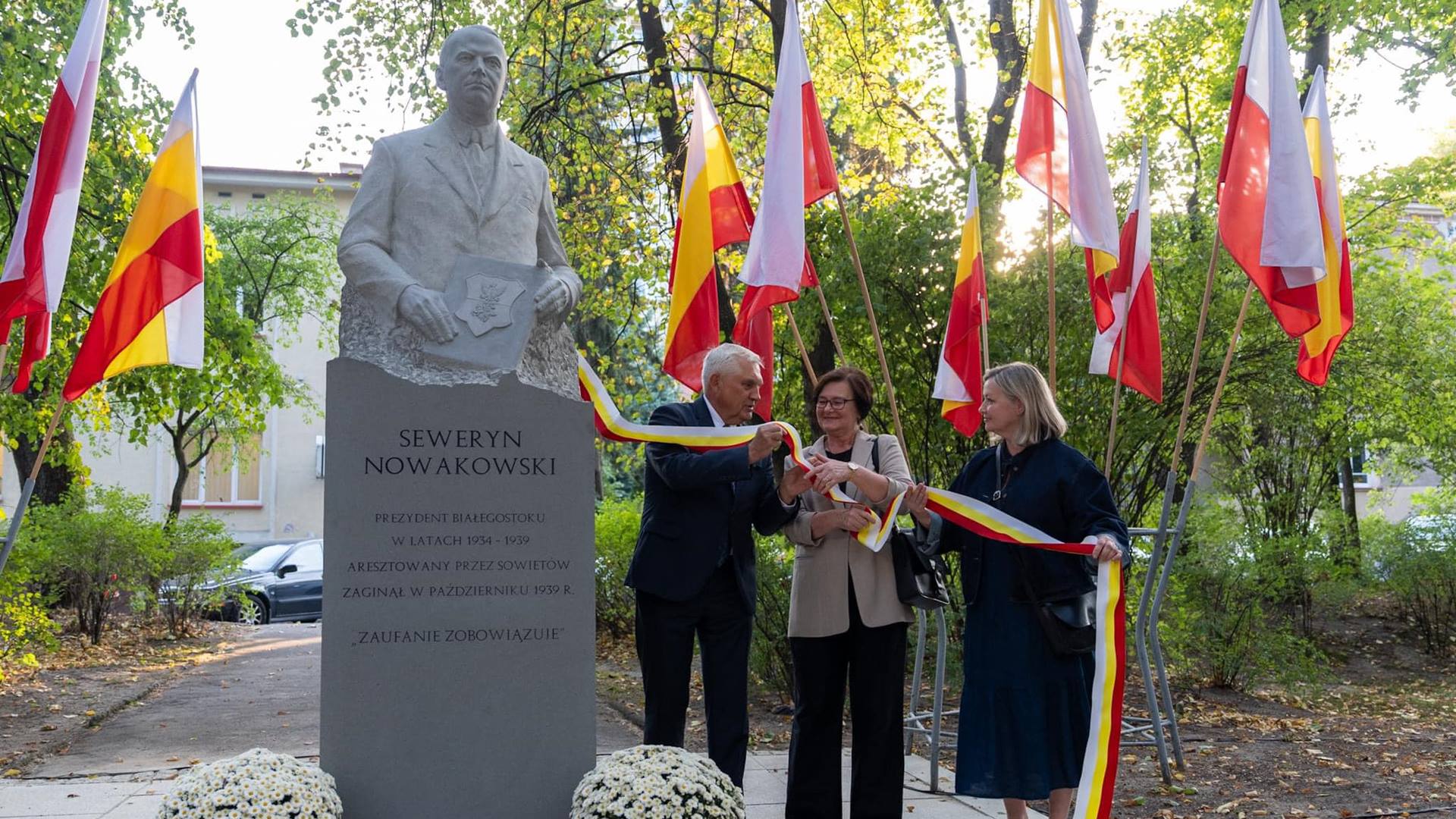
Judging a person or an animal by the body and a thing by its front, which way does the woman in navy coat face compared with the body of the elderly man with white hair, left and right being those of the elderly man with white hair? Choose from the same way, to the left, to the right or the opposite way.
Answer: to the right

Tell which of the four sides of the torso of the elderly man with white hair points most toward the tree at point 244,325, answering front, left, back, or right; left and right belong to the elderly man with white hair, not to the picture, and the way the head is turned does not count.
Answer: back

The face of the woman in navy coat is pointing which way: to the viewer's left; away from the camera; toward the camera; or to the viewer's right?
to the viewer's left

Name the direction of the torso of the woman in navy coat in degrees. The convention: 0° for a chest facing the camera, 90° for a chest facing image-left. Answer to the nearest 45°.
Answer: approximately 45°

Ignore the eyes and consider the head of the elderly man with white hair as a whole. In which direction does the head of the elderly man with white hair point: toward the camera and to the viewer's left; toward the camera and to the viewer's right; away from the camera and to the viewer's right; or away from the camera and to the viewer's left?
toward the camera and to the viewer's right

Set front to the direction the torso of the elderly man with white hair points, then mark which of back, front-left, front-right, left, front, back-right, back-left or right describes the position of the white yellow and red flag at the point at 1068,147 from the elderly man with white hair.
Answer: left

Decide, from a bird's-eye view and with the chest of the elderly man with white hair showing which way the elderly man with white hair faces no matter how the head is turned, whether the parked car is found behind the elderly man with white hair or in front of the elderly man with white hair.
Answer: behind

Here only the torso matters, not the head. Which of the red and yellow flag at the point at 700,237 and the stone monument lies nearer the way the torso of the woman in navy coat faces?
the stone monument

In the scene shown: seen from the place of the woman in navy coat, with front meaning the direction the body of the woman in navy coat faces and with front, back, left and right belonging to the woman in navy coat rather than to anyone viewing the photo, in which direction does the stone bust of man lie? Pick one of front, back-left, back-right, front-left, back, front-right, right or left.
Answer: front-right
